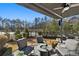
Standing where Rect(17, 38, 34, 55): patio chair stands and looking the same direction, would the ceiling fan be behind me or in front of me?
in front
